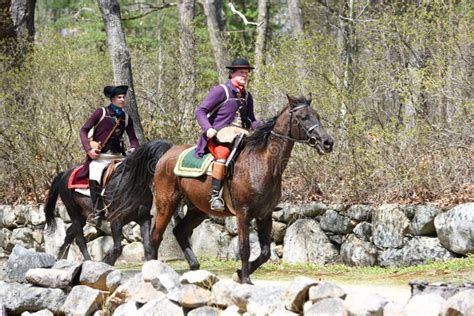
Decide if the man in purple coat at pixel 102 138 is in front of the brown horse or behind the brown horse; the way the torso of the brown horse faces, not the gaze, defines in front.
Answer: behind

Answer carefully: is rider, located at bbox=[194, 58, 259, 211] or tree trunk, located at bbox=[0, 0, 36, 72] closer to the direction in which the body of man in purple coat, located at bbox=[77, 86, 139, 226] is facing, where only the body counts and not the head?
the rider

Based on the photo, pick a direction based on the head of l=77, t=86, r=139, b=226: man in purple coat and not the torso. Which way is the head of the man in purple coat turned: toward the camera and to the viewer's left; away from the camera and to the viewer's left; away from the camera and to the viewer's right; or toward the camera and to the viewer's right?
toward the camera and to the viewer's right

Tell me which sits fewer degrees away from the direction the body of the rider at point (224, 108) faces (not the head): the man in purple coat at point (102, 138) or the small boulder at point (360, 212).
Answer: the small boulder

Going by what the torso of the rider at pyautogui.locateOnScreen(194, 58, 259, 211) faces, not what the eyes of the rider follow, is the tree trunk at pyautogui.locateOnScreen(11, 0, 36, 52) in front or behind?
behind

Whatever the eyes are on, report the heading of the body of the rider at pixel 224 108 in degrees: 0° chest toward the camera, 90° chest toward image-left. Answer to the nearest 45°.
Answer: approximately 315°

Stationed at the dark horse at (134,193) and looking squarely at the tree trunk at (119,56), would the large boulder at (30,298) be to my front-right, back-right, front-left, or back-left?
back-left

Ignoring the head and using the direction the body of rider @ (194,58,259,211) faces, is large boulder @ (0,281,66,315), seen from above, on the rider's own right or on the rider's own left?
on the rider's own right

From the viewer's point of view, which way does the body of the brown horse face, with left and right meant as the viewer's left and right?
facing the viewer and to the right of the viewer

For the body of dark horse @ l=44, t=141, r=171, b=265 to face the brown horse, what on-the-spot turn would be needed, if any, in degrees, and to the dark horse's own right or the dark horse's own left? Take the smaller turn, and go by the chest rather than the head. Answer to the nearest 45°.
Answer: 0° — it already faces it

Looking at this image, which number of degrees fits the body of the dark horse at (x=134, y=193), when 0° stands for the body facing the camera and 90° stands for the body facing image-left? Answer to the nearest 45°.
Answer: approximately 315°
